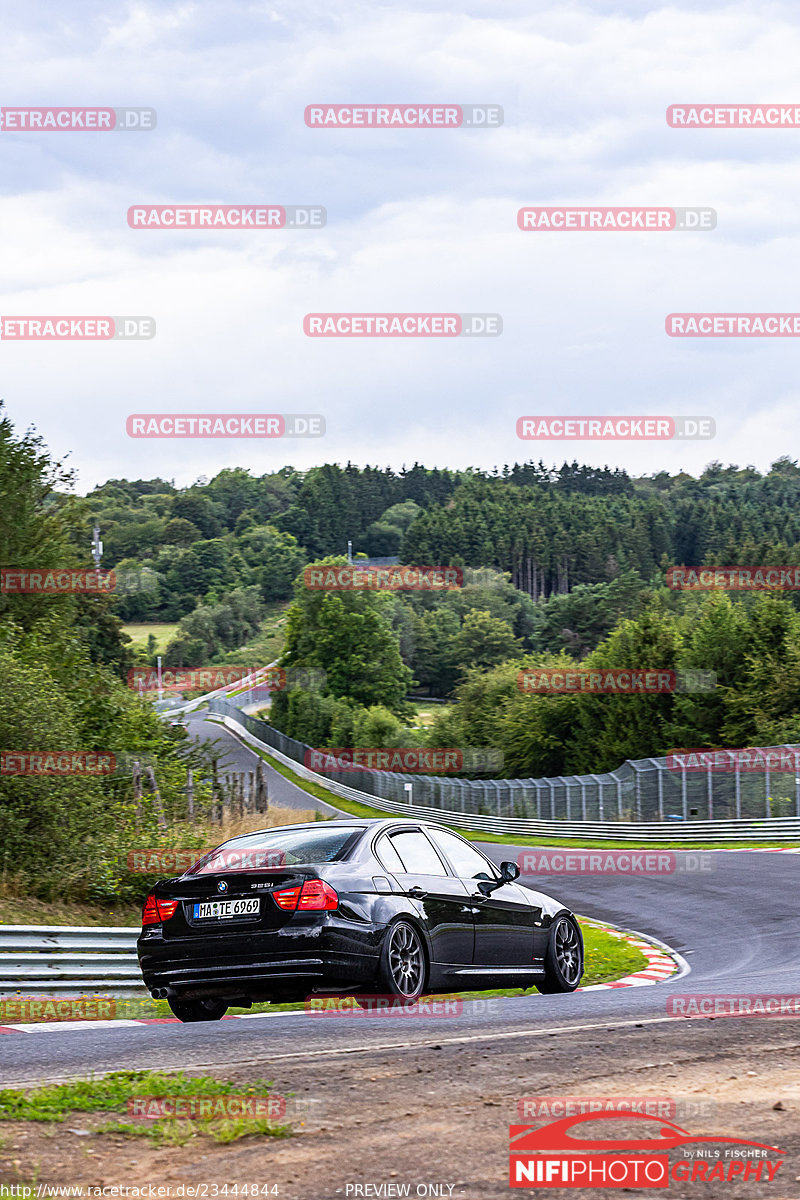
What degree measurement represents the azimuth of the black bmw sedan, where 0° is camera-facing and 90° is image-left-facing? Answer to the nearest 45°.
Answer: approximately 225°

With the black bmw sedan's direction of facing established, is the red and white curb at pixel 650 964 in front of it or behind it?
in front

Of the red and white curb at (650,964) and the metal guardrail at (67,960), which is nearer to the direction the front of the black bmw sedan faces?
the red and white curb

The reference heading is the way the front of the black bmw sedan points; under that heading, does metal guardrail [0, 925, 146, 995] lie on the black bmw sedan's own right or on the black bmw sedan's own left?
on the black bmw sedan's own left
